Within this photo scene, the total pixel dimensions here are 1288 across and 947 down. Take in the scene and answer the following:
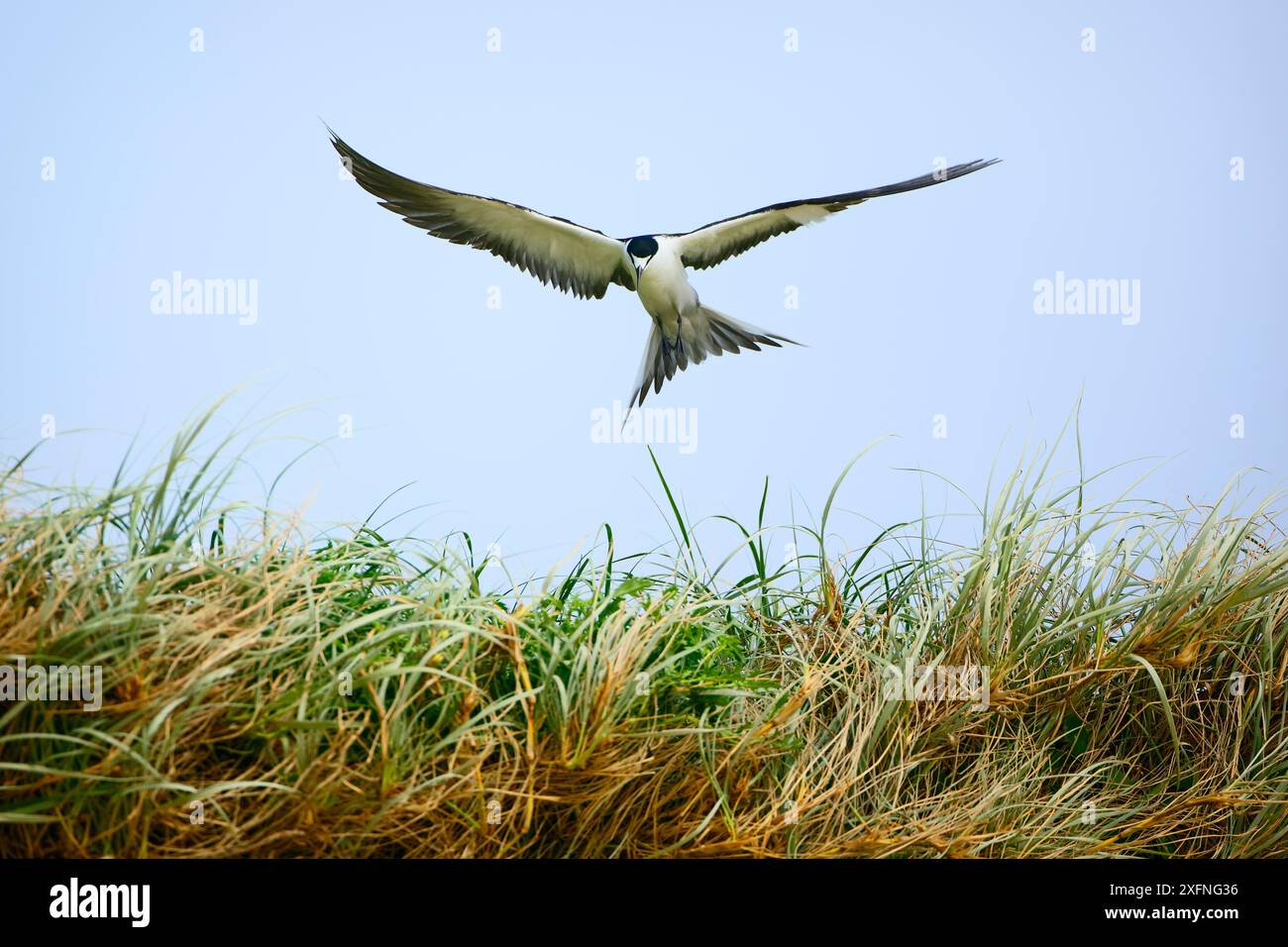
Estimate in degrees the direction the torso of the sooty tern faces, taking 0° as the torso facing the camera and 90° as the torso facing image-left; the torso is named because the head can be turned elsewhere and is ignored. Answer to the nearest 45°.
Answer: approximately 0°
